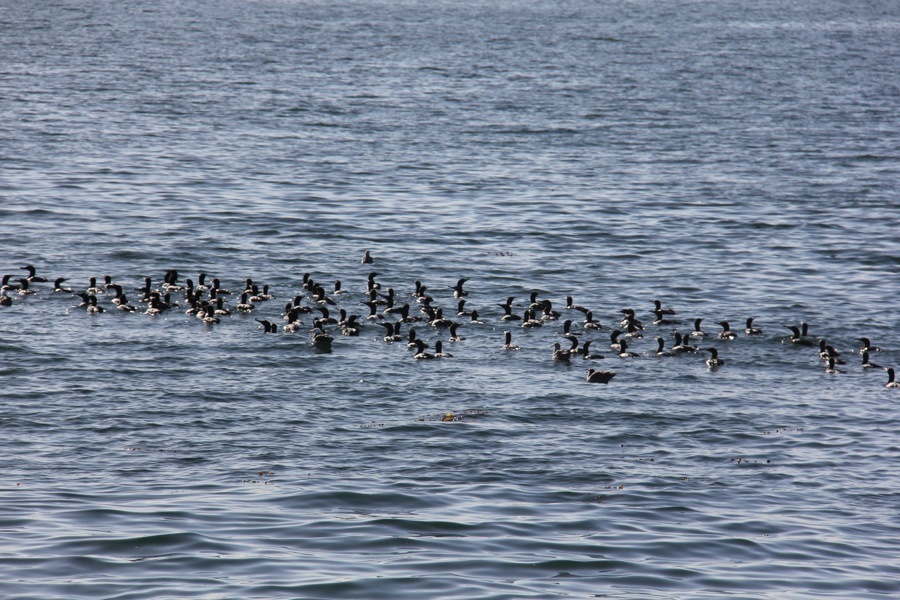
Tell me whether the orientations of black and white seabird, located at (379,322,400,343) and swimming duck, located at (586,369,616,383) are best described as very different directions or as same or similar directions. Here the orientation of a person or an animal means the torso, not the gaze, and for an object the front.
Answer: same or similar directions

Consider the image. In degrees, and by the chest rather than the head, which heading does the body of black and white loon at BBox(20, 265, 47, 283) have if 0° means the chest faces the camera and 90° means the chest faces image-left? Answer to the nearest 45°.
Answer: approximately 90°

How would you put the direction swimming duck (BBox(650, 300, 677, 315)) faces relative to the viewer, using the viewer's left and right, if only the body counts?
facing to the left of the viewer

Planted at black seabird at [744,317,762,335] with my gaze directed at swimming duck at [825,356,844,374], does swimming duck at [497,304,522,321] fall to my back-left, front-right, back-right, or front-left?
back-right

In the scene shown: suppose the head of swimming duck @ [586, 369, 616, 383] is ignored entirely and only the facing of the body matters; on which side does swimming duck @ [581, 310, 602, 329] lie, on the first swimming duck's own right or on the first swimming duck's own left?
on the first swimming duck's own right
